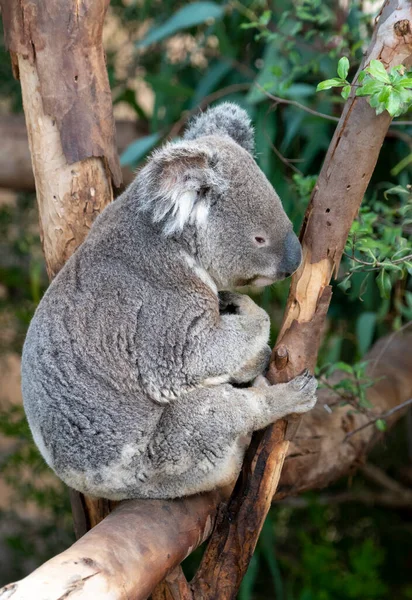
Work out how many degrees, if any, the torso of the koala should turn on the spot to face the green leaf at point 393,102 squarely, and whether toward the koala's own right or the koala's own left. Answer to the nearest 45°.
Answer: approximately 45° to the koala's own right

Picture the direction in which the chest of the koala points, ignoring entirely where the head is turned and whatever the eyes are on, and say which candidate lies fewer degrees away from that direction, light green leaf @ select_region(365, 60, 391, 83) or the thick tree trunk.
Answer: the light green leaf

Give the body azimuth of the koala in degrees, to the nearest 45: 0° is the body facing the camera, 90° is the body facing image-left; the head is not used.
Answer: approximately 270°
